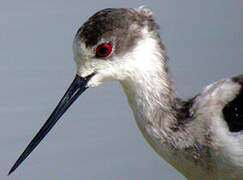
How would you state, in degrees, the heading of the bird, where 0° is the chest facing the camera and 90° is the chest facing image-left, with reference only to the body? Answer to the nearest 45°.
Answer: approximately 90°
